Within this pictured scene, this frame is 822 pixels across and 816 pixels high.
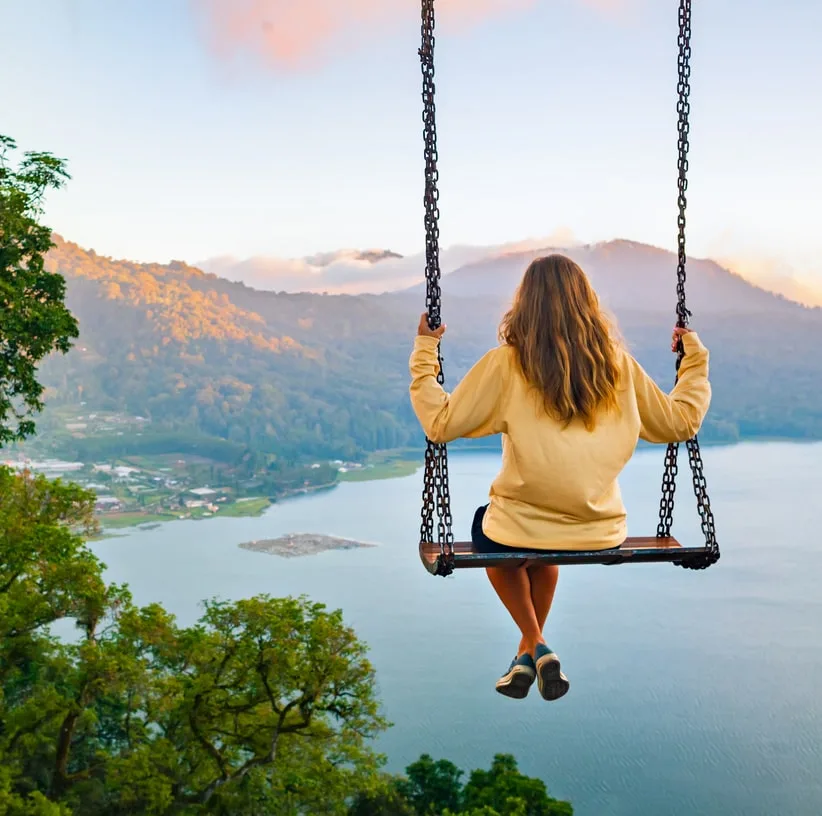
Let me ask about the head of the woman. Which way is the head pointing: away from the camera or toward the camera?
away from the camera

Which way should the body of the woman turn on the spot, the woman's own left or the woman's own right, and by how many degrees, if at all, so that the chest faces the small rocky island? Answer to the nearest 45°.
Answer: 0° — they already face it

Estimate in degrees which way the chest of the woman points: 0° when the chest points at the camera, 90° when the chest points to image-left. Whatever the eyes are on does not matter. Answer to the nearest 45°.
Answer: approximately 180°

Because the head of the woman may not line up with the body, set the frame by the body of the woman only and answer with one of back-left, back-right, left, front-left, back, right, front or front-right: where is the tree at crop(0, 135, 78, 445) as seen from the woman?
front-left
